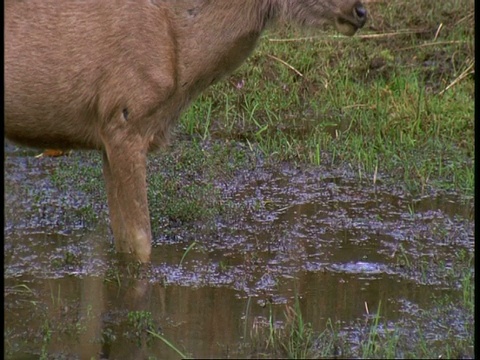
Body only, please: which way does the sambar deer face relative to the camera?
to the viewer's right
